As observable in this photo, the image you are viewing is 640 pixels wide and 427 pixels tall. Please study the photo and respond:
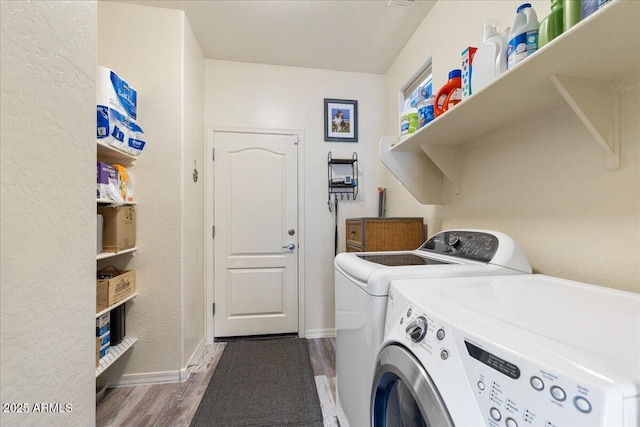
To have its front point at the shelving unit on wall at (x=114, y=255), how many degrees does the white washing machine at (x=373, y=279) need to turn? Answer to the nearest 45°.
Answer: approximately 45° to its right

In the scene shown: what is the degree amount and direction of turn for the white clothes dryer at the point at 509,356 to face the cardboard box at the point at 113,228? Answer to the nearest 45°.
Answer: approximately 45° to its right

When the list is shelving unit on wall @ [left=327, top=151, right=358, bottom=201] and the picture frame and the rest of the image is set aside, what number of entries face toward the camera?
2

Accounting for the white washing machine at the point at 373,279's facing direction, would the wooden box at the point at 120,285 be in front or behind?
in front

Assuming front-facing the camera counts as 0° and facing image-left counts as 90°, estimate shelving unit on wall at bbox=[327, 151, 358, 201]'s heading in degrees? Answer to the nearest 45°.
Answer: approximately 0°

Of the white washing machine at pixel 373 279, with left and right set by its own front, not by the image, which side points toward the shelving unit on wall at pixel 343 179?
right

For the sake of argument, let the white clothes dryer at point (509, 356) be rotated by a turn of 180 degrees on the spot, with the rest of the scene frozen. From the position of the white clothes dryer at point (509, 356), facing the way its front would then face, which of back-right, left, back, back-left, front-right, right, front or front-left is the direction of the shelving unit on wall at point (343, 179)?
left

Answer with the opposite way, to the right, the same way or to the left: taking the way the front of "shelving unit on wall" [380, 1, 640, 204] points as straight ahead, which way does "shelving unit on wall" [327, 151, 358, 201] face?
to the left

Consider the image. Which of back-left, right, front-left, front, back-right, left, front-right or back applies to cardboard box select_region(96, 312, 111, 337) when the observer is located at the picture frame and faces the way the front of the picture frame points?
front-right

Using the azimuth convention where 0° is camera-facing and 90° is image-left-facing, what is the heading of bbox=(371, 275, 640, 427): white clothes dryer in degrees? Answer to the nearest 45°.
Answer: approximately 45°
